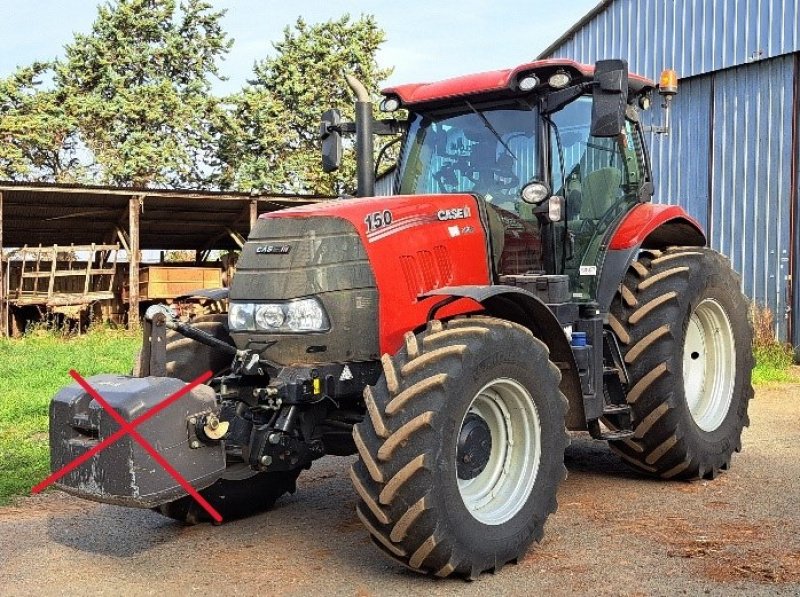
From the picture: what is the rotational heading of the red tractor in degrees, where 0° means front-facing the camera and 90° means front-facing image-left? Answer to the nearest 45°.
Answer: approximately 45°

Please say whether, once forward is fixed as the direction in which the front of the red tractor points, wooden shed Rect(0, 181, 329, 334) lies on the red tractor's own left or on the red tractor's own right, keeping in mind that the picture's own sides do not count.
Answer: on the red tractor's own right

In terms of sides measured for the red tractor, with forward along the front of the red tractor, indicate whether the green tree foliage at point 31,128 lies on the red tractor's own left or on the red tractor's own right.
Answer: on the red tractor's own right

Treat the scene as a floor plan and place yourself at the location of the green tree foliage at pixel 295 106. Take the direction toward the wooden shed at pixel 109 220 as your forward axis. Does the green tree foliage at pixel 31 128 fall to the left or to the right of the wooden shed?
right

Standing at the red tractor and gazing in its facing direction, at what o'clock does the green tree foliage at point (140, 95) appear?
The green tree foliage is roughly at 4 o'clock from the red tractor.

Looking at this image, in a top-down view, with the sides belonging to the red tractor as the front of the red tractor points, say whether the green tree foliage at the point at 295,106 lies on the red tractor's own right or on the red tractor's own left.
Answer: on the red tractor's own right
